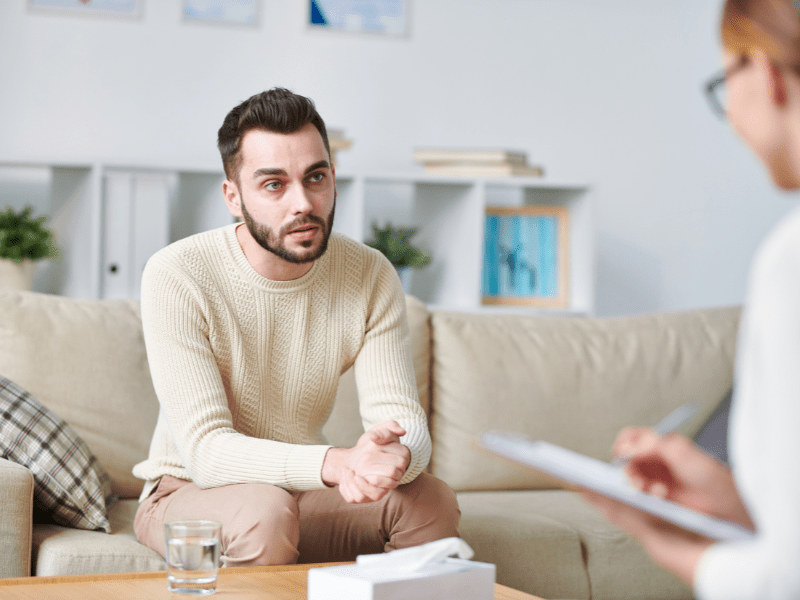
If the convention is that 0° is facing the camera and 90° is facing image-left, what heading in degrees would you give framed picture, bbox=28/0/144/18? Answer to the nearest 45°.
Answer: approximately 0°

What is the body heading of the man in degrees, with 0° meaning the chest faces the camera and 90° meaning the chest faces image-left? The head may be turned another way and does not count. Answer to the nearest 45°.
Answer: approximately 315°

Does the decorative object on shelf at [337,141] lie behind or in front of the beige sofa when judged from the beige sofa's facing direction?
behind

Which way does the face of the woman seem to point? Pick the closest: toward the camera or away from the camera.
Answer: away from the camera

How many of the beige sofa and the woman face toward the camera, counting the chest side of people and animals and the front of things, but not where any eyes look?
1

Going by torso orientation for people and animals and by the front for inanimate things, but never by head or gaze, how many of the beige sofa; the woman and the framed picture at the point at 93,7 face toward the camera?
2

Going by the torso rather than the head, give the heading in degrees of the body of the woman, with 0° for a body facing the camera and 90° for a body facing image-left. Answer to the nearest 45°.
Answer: approximately 135°

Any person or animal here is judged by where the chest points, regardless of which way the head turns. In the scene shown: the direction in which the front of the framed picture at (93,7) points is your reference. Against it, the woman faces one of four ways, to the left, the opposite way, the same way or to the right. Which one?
the opposite way

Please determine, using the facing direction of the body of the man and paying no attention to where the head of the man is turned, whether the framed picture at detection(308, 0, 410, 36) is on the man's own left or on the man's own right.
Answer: on the man's own left
